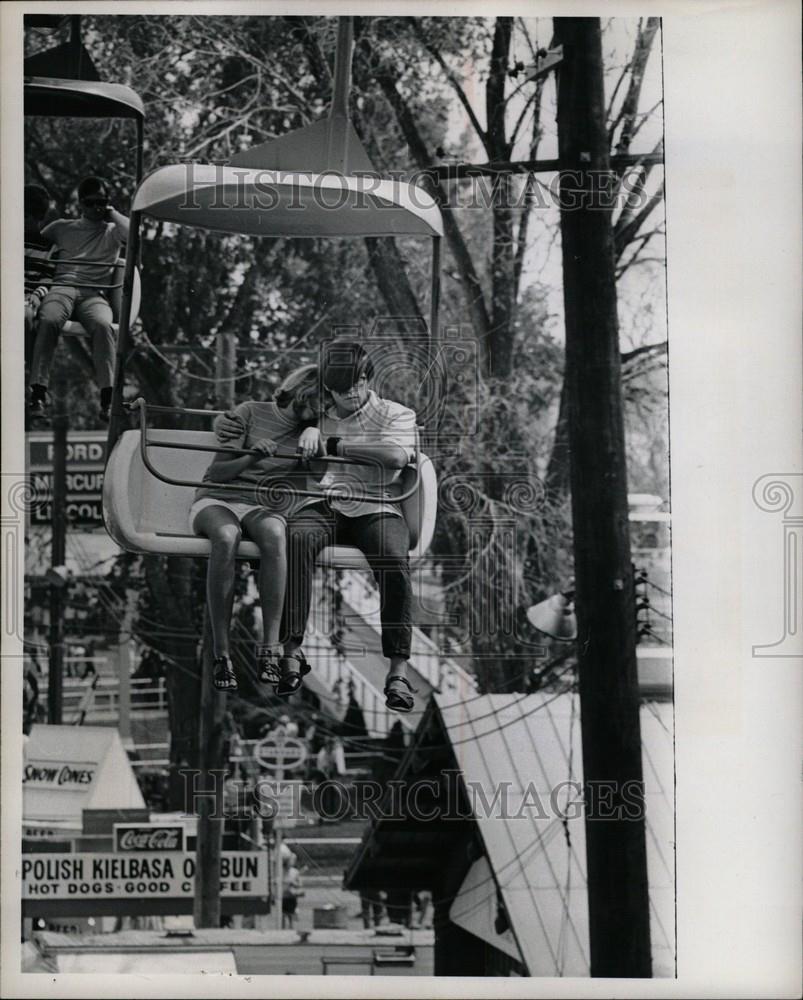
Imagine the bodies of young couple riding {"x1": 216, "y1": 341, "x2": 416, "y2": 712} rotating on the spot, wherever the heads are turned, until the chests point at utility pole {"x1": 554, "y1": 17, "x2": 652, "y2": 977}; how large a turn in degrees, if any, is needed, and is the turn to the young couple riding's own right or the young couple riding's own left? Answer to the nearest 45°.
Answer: approximately 90° to the young couple riding's own left
